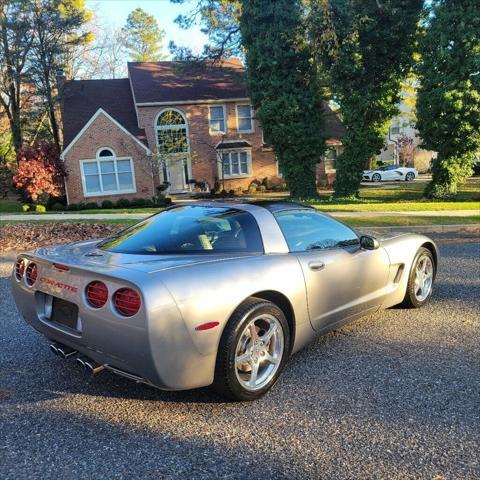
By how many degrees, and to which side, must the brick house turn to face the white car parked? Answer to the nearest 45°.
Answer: approximately 90° to its left

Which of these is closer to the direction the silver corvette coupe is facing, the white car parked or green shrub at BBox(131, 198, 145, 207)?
the white car parked

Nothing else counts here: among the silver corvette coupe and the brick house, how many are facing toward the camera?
1

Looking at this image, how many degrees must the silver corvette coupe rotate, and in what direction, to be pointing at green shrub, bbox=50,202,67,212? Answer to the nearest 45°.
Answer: approximately 45° to its left

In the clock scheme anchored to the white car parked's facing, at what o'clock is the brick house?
The brick house is roughly at 12 o'clock from the white car parked.

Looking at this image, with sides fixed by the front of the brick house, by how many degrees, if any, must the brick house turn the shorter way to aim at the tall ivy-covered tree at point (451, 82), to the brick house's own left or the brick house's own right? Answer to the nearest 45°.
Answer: approximately 45° to the brick house's own left

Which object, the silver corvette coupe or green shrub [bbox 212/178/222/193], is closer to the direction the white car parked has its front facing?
the green shrub

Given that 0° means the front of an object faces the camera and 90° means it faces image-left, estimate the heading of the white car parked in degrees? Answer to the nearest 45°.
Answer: approximately 45°

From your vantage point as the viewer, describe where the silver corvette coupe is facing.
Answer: facing away from the viewer and to the right of the viewer

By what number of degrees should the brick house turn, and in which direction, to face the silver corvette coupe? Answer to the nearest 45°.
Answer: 0° — it already faces it

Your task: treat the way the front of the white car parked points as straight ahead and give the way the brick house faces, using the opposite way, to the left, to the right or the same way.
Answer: to the left
